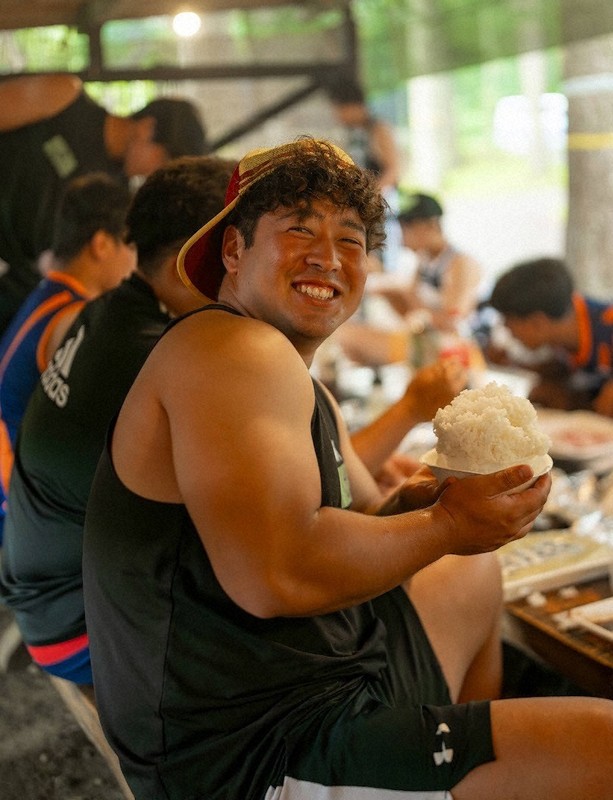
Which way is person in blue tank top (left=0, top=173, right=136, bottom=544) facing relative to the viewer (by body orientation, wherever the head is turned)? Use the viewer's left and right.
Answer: facing away from the viewer and to the right of the viewer

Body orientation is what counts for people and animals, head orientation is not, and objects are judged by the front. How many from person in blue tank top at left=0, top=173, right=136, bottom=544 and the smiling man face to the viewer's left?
0

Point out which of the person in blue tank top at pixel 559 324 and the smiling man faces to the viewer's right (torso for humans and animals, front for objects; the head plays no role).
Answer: the smiling man

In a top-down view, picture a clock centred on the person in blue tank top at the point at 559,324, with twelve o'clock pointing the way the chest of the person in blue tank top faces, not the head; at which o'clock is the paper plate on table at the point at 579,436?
The paper plate on table is roughly at 9 o'clock from the person in blue tank top.

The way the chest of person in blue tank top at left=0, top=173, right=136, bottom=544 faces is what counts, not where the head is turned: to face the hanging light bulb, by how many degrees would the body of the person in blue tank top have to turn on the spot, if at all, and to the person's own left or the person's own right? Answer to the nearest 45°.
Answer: approximately 45° to the person's own left

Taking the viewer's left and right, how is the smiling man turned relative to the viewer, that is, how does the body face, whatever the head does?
facing to the right of the viewer

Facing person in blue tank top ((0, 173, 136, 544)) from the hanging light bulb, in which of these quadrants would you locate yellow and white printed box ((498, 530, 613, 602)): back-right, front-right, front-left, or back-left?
front-left

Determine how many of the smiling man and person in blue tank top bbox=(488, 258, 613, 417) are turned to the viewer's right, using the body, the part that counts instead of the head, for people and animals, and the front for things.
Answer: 1

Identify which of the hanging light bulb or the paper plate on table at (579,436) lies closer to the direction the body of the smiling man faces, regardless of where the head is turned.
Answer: the paper plate on table

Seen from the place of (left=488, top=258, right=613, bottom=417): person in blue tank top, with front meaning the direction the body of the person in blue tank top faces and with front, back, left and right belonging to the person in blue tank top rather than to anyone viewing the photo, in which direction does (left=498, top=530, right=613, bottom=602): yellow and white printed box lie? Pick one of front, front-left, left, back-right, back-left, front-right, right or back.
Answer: left

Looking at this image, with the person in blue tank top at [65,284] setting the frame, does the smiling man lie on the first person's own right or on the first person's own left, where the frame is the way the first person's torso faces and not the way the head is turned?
on the first person's own right

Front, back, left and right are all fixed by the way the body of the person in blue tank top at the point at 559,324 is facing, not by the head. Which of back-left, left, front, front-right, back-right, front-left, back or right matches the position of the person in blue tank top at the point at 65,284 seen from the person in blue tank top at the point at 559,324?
front-left

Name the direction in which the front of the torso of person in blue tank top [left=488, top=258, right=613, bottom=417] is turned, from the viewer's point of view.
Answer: to the viewer's left

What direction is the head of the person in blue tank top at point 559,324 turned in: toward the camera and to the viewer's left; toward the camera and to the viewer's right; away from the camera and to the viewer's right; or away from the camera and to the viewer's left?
toward the camera and to the viewer's left
